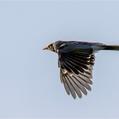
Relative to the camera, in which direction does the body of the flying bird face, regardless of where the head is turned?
to the viewer's left
